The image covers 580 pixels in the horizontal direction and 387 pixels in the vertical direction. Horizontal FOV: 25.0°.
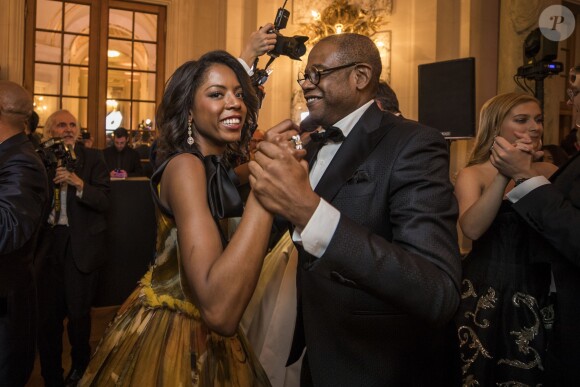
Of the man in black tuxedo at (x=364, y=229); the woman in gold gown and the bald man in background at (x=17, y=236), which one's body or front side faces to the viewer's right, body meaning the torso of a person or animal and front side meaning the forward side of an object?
the woman in gold gown

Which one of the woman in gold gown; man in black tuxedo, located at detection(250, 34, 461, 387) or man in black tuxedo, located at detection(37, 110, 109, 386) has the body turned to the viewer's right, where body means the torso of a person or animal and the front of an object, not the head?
the woman in gold gown

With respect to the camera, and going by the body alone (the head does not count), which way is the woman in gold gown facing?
to the viewer's right

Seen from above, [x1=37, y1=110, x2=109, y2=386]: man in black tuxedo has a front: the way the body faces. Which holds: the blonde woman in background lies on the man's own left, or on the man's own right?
on the man's own left

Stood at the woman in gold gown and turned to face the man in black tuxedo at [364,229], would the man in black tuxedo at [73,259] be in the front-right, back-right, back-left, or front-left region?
back-left

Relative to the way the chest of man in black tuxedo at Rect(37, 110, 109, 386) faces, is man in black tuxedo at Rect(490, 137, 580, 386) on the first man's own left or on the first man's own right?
on the first man's own left
